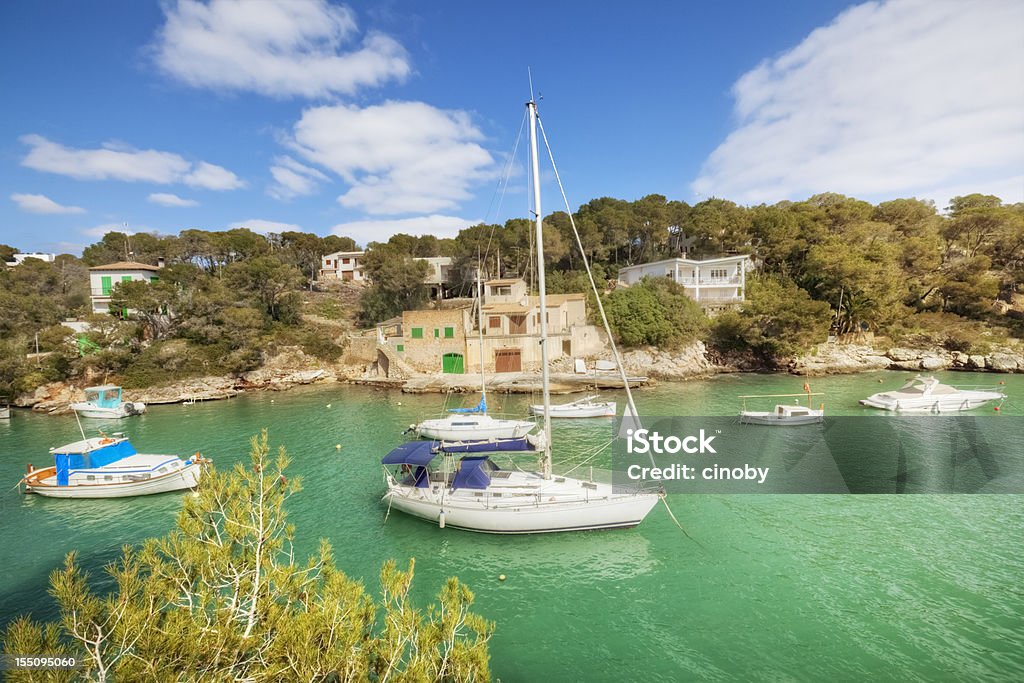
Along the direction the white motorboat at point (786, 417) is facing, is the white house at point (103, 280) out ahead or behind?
behind

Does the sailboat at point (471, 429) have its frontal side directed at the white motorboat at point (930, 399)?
yes

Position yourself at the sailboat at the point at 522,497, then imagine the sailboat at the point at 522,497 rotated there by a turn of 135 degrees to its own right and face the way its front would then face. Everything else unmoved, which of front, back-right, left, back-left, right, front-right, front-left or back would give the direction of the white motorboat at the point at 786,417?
back

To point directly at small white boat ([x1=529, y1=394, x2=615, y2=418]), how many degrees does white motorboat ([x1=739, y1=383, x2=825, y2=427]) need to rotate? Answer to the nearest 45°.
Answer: approximately 180°

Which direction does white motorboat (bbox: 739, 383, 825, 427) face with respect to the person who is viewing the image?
facing to the right of the viewer

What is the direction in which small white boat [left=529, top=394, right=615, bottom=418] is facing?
to the viewer's right

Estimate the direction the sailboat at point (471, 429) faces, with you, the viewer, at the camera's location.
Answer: facing to the right of the viewer

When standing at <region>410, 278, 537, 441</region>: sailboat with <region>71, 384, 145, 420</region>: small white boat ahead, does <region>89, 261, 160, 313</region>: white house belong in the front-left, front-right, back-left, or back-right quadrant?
front-right

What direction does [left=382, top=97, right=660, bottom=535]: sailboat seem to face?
to the viewer's right
